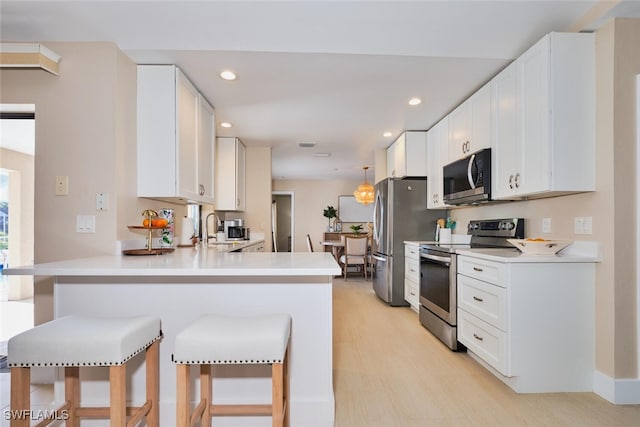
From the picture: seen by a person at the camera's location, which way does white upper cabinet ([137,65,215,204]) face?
facing the viewer and to the right of the viewer

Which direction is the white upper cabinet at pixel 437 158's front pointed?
to the viewer's left

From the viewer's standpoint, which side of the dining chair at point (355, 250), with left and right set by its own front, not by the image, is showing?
back

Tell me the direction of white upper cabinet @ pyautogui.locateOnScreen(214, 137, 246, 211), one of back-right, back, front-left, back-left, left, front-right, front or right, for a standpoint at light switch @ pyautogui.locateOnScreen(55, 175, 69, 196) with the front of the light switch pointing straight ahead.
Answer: back

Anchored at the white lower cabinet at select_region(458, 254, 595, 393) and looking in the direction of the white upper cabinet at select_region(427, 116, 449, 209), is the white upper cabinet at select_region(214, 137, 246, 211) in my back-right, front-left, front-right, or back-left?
front-left

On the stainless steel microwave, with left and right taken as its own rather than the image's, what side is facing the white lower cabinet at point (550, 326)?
left

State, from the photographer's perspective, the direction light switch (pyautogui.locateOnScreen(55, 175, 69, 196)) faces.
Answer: facing the viewer and to the left of the viewer

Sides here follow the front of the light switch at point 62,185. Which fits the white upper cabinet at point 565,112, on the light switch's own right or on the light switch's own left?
on the light switch's own left

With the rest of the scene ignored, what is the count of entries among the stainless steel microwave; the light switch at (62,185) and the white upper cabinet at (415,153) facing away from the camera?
0

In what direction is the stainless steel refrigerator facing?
to the viewer's left

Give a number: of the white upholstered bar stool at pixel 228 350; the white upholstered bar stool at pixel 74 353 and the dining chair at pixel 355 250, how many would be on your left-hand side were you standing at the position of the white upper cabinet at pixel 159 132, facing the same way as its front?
1

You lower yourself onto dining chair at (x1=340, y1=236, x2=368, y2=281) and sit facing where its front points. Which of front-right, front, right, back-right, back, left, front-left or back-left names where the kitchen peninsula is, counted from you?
back
